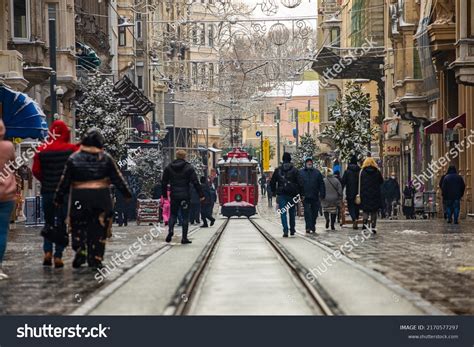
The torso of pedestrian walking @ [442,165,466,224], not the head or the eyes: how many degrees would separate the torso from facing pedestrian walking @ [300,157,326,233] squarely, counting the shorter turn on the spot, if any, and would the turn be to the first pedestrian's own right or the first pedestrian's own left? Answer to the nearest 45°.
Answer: approximately 135° to the first pedestrian's own left

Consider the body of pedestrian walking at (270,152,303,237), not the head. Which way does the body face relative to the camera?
away from the camera

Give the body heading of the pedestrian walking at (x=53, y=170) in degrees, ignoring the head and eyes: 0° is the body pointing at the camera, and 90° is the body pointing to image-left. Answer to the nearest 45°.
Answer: approximately 180°

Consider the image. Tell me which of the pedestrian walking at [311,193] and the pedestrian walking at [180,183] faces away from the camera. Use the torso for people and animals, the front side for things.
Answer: the pedestrian walking at [180,183]

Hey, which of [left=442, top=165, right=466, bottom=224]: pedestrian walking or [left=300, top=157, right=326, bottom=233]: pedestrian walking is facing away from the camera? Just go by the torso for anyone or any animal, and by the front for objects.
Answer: [left=442, top=165, right=466, bottom=224]: pedestrian walking

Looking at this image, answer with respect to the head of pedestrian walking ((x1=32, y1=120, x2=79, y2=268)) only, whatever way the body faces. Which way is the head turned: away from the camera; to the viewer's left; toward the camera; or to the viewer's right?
away from the camera
